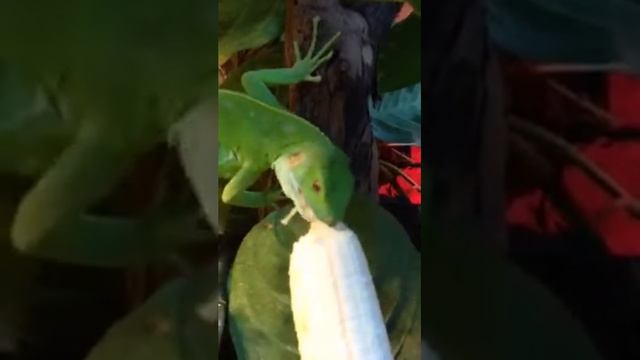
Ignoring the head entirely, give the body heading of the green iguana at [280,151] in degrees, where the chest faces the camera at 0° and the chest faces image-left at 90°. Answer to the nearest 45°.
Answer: approximately 315°
